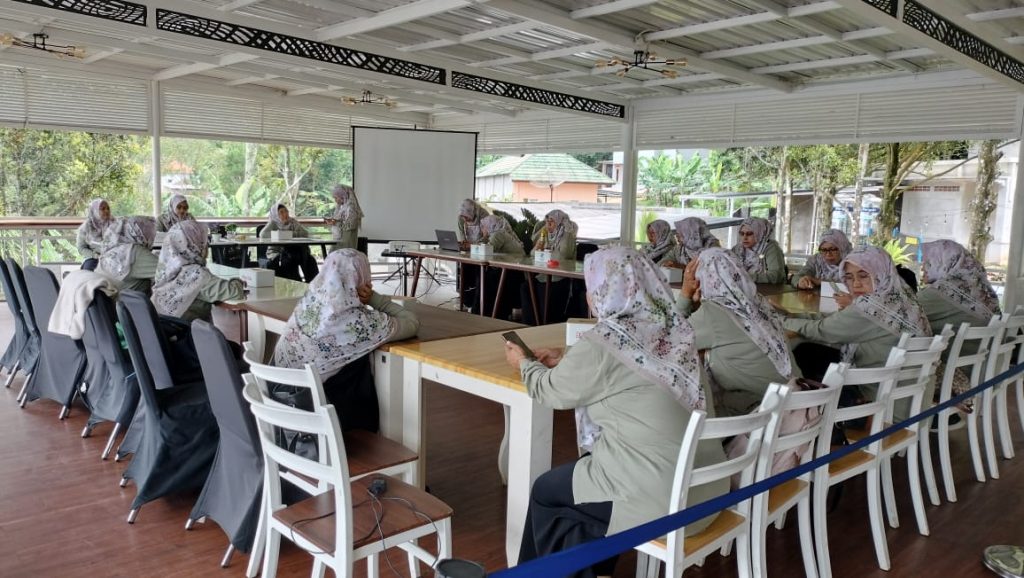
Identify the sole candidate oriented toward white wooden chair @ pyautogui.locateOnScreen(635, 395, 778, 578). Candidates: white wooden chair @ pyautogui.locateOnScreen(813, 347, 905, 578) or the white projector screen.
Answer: the white projector screen

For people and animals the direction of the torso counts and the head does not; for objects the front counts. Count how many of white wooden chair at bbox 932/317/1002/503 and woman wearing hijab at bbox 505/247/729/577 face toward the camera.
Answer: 0

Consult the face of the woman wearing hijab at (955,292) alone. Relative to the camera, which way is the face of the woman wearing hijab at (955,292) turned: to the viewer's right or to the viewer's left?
to the viewer's left

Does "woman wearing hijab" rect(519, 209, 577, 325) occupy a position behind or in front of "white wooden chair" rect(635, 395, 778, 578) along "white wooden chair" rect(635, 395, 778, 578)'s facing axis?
in front

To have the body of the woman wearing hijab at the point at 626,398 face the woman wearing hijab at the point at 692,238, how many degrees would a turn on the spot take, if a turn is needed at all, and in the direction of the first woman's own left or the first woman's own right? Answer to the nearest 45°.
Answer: approximately 45° to the first woman's own right

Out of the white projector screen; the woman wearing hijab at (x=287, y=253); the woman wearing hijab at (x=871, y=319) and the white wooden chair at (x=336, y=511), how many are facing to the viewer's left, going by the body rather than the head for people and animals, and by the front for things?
1

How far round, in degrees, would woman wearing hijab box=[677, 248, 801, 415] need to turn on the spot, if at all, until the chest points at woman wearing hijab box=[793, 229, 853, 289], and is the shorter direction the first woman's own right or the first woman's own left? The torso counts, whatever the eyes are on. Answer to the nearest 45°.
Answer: approximately 45° to the first woman's own right

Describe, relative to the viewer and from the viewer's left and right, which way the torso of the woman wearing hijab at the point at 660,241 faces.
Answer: facing the viewer and to the left of the viewer

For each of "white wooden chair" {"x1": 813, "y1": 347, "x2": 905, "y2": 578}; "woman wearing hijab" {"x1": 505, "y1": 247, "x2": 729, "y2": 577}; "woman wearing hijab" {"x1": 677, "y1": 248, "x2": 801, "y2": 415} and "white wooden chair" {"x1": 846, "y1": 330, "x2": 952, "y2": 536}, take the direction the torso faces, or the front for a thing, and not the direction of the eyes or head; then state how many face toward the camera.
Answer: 0

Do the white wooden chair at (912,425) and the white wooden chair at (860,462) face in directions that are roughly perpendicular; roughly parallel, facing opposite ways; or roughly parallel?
roughly parallel

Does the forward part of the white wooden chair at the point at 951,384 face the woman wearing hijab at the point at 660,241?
yes

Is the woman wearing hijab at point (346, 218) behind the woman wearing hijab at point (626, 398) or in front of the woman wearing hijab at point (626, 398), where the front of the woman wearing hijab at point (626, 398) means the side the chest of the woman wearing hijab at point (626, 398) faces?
in front

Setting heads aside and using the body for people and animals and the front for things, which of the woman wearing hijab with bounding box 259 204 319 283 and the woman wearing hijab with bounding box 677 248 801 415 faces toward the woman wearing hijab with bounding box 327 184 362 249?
the woman wearing hijab with bounding box 677 248 801 415

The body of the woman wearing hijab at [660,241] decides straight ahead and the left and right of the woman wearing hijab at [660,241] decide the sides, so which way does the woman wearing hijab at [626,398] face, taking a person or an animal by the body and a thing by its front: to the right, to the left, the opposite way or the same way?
to the right

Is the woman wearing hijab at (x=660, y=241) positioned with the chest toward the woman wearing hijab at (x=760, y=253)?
no

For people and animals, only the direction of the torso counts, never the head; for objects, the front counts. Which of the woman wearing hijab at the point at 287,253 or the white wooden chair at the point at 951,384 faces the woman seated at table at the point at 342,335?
the woman wearing hijab

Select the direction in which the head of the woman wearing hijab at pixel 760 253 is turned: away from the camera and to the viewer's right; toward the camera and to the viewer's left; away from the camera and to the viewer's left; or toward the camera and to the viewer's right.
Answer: toward the camera and to the viewer's left

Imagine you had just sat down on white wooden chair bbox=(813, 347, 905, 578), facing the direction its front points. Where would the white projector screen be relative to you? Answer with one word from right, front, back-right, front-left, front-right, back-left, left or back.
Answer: front

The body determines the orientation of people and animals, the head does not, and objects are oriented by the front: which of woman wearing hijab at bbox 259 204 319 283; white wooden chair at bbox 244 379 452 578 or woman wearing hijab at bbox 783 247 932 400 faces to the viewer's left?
woman wearing hijab at bbox 783 247 932 400

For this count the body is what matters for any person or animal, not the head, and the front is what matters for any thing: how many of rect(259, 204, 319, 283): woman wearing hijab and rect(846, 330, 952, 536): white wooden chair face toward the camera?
1

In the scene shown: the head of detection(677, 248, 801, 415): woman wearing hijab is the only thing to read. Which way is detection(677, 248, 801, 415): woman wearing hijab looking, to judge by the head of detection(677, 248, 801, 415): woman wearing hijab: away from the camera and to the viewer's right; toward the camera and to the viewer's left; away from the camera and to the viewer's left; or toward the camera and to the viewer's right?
away from the camera and to the viewer's left
